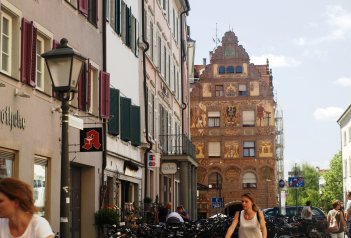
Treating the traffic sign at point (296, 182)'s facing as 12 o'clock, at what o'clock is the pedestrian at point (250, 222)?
The pedestrian is roughly at 12 o'clock from the traffic sign.

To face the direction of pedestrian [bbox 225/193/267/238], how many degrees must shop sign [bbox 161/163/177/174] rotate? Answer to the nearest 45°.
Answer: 0° — it already faces them

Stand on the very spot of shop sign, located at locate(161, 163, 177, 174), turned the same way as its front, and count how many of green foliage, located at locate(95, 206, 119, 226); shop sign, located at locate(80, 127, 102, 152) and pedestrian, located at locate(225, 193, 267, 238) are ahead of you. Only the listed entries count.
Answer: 3

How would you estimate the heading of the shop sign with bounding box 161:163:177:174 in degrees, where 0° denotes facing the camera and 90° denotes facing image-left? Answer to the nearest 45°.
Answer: approximately 0°

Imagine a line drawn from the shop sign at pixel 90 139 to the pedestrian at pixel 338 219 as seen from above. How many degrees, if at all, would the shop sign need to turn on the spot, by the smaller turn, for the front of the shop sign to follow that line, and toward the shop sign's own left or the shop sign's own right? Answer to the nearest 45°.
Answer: approximately 135° to the shop sign's own left
